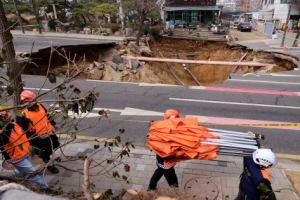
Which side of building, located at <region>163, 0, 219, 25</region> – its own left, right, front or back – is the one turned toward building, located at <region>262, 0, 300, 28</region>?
left

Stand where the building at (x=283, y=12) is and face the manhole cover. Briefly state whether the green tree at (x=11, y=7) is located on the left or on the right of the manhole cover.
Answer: right

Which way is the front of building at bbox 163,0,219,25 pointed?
toward the camera

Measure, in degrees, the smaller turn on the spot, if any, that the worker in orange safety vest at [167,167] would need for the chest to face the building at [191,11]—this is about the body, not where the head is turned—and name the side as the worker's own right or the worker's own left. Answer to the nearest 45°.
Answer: approximately 90° to the worker's own left

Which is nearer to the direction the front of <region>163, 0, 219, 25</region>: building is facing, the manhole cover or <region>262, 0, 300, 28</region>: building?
the manhole cover

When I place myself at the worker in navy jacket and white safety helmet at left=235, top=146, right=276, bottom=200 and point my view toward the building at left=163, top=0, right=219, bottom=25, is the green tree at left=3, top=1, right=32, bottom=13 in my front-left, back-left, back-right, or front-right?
front-left

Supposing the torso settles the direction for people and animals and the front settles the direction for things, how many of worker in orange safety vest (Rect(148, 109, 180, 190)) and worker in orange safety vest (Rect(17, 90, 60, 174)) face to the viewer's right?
1

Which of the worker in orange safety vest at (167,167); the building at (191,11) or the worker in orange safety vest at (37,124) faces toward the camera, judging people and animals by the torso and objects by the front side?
the building

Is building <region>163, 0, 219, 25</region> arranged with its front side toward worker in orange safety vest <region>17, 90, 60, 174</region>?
yes

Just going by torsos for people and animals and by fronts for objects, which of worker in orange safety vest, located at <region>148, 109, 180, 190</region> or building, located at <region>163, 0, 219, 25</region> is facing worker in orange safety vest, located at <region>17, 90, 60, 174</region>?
the building

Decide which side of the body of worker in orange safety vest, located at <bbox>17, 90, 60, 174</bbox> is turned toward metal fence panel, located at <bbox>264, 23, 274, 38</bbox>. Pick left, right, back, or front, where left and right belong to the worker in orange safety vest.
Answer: right

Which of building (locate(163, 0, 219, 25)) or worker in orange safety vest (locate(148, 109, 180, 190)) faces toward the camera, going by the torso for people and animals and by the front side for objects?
the building

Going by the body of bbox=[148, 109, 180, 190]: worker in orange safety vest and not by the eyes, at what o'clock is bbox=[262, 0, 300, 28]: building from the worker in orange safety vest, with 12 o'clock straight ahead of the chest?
The building is roughly at 10 o'clock from the worker in orange safety vest.

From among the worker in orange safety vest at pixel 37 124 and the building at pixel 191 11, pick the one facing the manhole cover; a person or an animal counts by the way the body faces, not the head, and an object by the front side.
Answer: the building
